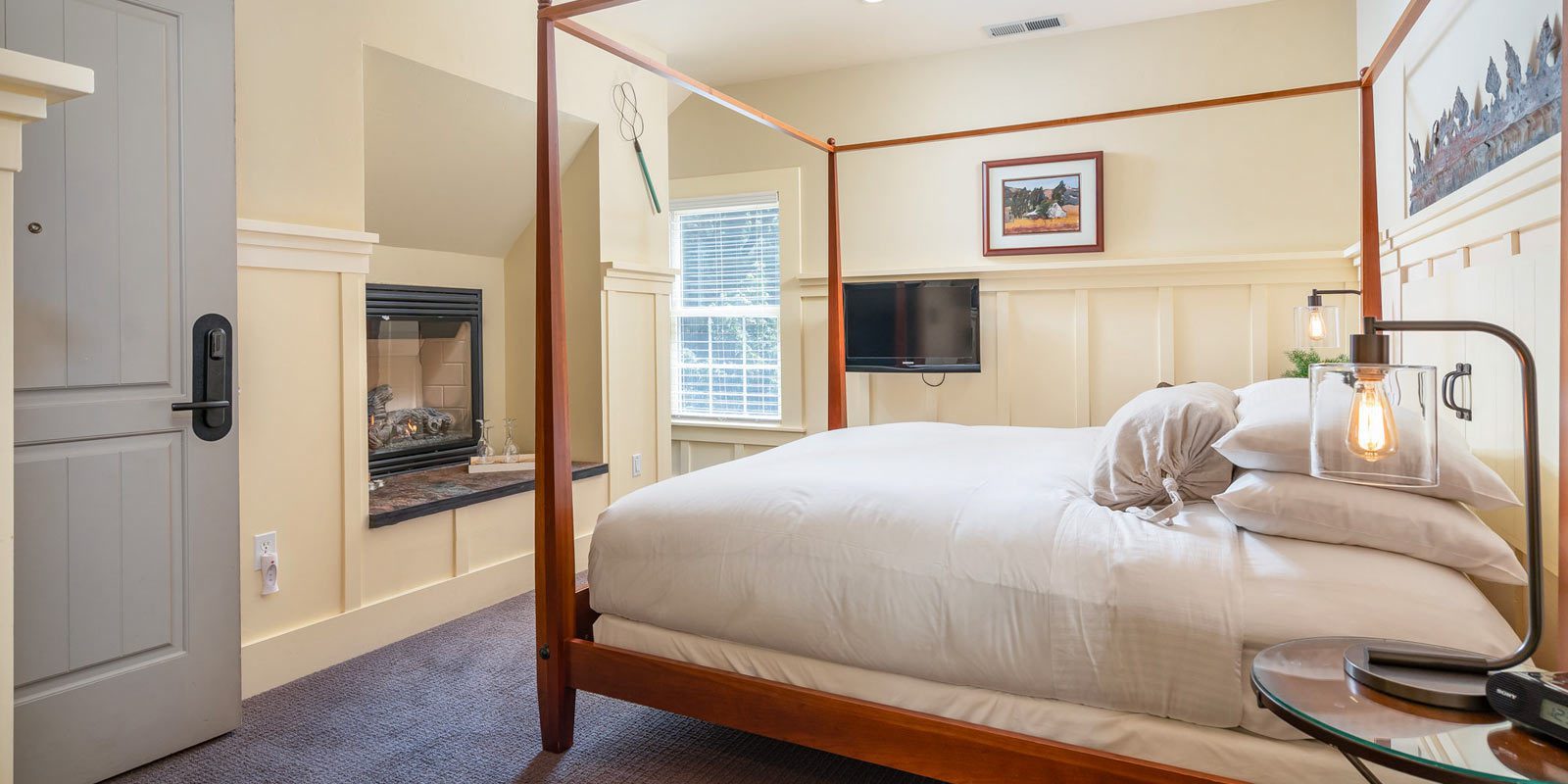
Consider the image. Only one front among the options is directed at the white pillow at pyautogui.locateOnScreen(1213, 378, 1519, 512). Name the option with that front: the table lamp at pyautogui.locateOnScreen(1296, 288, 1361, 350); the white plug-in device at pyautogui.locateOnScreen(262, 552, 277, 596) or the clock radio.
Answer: the white plug-in device

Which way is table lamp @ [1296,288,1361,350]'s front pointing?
to the viewer's left

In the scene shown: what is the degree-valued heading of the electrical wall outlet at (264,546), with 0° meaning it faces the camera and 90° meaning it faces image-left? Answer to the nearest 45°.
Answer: approximately 315°

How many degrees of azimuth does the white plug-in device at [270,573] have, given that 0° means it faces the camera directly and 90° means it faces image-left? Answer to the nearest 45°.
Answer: approximately 315°

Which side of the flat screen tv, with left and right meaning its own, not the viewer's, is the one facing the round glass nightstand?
front

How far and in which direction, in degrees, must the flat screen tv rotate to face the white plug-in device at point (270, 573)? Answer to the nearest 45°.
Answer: approximately 45° to its right

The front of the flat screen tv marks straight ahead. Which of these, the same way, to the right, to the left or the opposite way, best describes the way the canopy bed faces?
to the right

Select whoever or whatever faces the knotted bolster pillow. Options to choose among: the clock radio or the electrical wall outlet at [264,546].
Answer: the electrical wall outlet

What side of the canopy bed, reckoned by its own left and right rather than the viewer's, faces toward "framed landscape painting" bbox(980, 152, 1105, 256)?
right

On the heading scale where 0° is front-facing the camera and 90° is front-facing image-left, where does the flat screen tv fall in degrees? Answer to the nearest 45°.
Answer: approximately 0°

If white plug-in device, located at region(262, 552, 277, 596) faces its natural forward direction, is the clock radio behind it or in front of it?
in front

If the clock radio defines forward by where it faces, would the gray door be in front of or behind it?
in front

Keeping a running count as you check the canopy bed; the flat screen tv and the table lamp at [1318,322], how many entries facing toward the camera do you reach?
1

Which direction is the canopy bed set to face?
to the viewer's left

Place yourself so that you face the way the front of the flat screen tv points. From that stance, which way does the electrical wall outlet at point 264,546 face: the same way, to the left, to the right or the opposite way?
to the left

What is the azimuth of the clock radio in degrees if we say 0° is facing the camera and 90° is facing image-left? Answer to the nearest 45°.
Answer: approximately 45°
